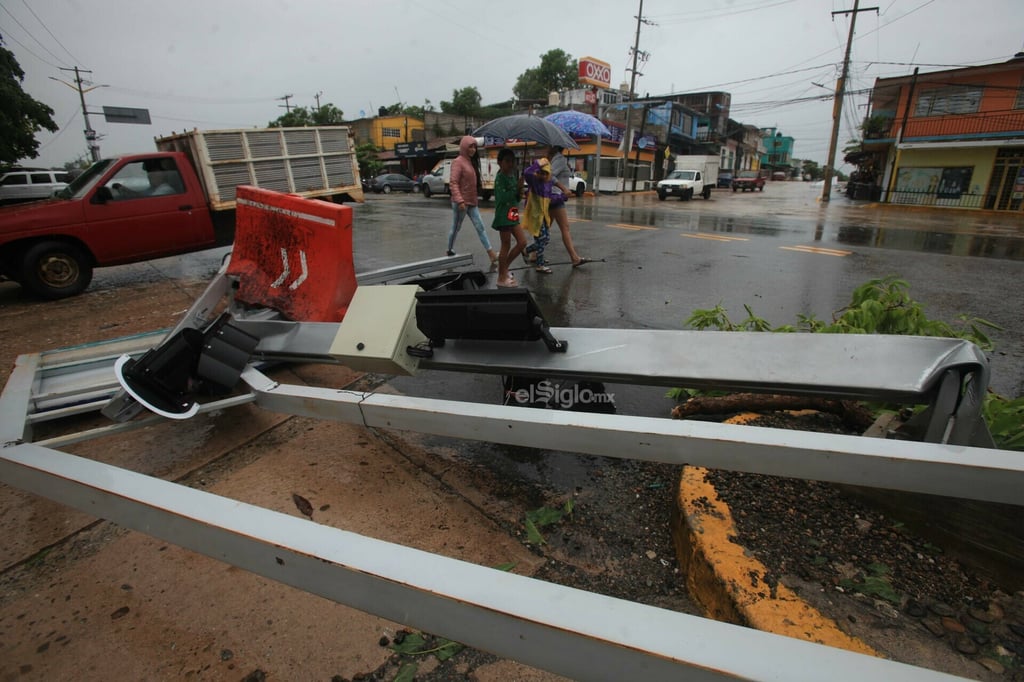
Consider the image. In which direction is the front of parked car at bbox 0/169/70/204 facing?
to the viewer's left

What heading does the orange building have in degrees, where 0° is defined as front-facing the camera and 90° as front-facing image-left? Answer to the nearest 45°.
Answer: approximately 45°

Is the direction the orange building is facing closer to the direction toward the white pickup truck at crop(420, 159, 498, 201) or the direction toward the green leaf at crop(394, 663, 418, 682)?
the white pickup truck

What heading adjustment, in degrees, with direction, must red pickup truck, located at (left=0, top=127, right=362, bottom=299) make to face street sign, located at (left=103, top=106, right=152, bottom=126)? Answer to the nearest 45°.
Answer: approximately 135° to its right

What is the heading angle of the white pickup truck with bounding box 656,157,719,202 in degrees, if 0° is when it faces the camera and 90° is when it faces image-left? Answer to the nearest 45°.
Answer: approximately 45°

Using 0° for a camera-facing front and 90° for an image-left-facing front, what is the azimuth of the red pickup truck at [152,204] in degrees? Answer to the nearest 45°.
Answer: approximately 45°

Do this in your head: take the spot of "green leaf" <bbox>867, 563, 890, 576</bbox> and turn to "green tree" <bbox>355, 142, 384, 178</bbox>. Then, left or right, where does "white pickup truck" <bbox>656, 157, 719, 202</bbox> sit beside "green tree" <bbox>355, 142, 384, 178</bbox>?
right
